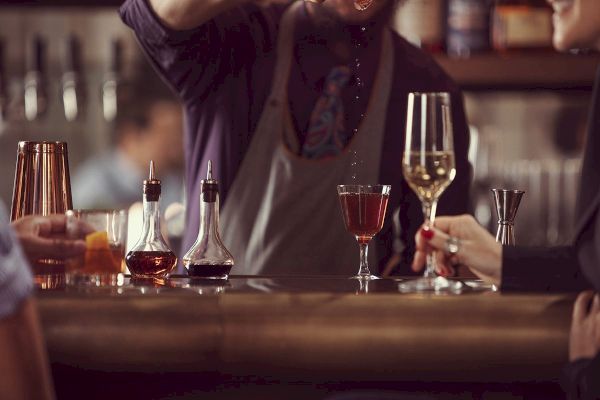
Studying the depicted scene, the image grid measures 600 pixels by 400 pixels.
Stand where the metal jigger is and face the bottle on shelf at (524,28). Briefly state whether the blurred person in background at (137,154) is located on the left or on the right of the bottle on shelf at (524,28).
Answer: left

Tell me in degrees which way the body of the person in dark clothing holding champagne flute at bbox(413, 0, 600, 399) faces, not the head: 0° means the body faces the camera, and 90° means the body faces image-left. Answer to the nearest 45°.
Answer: approximately 90°

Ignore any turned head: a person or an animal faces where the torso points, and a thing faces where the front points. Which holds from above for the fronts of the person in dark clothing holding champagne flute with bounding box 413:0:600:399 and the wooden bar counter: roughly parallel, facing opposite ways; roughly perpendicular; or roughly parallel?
roughly perpendicular

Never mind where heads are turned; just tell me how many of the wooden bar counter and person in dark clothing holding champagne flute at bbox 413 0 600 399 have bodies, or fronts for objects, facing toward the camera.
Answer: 1

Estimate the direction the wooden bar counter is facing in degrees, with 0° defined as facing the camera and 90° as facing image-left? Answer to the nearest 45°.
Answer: approximately 0°

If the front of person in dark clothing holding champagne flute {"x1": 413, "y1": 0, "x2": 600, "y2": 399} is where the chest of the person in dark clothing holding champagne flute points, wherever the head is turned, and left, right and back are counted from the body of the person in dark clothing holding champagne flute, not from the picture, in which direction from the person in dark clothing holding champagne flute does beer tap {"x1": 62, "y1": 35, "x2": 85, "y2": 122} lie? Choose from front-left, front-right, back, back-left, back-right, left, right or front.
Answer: front-right

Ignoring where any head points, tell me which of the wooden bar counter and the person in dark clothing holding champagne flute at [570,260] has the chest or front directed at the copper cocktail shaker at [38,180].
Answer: the person in dark clothing holding champagne flute

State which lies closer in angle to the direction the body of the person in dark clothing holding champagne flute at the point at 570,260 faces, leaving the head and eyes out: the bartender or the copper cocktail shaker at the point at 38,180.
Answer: the copper cocktail shaker

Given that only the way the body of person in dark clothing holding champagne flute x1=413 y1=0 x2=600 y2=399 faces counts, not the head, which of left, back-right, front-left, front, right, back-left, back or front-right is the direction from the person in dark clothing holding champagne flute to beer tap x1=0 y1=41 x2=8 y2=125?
front-right

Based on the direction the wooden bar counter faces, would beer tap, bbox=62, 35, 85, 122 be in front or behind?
behind

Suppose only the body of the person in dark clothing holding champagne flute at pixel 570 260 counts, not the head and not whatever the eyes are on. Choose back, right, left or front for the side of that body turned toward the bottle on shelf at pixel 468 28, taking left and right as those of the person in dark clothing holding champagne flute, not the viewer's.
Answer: right

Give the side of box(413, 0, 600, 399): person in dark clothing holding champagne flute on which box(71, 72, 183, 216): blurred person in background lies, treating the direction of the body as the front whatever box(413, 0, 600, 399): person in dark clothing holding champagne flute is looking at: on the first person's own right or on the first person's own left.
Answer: on the first person's own right

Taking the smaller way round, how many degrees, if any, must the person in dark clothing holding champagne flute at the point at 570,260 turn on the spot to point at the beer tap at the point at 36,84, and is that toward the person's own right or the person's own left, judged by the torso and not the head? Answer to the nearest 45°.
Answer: approximately 45° to the person's own right
